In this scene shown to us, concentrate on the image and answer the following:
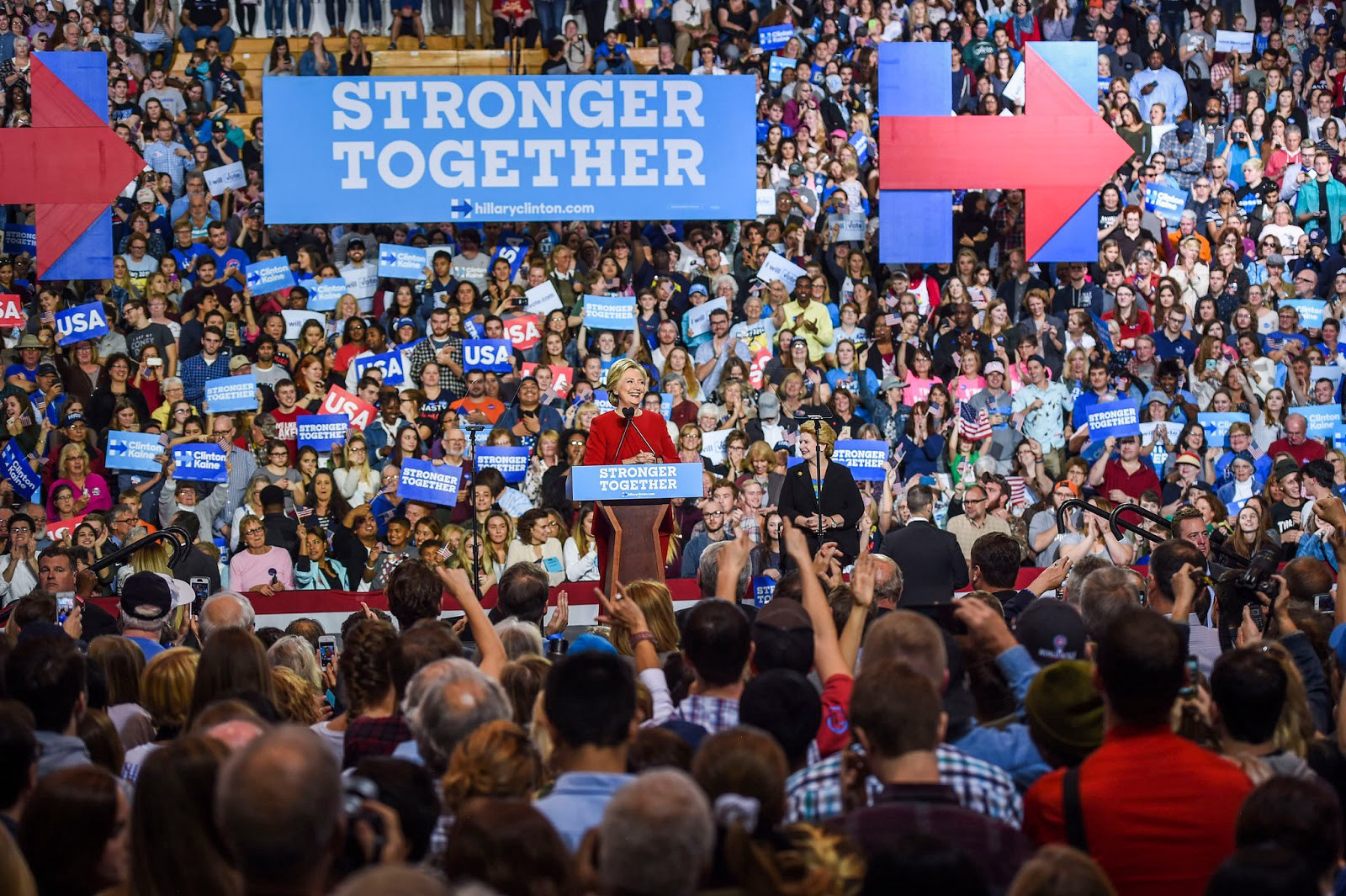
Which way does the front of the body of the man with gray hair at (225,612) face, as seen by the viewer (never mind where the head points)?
away from the camera

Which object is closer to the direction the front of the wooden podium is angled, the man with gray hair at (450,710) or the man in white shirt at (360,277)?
the man with gray hair

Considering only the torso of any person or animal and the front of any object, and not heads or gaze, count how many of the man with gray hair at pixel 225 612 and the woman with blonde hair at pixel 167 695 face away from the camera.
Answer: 2

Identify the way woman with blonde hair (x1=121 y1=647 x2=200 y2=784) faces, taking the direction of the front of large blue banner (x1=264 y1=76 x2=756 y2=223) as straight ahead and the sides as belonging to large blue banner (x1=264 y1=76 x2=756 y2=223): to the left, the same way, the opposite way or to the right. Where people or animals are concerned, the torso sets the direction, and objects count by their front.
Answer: the opposite way

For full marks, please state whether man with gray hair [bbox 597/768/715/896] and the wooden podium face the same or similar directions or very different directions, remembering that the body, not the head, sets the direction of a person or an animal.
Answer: very different directions

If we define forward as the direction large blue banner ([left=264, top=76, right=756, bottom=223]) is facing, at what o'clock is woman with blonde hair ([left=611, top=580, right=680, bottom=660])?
The woman with blonde hair is roughly at 12 o'clock from the large blue banner.

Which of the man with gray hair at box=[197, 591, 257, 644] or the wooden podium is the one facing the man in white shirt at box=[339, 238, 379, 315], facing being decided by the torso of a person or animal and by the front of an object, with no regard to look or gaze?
the man with gray hair

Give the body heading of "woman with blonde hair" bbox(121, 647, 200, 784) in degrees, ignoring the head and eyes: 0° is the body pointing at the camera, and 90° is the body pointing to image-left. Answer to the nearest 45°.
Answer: approximately 180°

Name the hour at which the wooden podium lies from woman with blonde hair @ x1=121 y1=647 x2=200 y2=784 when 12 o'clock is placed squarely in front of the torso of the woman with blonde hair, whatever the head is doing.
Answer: The wooden podium is roughly at 1 o'clock from the woman with blonde hair.

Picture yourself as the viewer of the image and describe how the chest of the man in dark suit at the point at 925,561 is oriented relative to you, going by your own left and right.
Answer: facing away from the viewer

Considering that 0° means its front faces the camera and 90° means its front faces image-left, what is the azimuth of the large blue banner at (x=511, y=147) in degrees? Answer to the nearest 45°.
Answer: approximately 0°

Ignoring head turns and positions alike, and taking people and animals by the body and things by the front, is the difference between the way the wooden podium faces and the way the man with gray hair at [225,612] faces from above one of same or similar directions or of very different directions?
very different directions

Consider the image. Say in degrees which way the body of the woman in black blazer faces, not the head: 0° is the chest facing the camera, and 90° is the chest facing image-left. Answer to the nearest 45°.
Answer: approximately 0°
